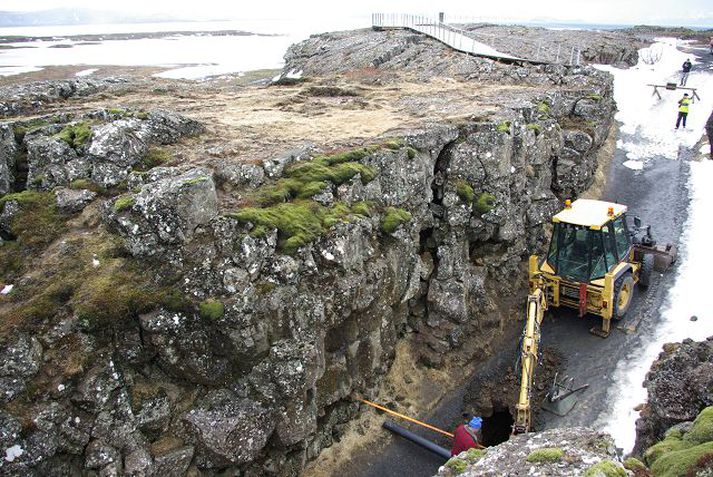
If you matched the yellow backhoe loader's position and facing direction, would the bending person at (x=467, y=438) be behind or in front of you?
behind

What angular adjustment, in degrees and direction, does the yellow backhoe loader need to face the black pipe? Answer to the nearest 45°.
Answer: approximately 180°

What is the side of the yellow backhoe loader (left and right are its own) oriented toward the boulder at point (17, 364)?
back

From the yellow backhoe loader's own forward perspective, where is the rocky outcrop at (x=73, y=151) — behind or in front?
behind

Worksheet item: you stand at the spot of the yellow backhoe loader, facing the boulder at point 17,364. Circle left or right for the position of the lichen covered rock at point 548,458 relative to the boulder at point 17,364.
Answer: left

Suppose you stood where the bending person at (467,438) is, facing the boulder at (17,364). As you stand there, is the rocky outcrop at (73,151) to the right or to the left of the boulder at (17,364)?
right

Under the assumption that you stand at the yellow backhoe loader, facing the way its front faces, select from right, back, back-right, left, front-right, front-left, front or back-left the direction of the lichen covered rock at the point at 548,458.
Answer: back-right

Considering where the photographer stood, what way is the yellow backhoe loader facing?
facing away from the viewer and to the right of the viewer
